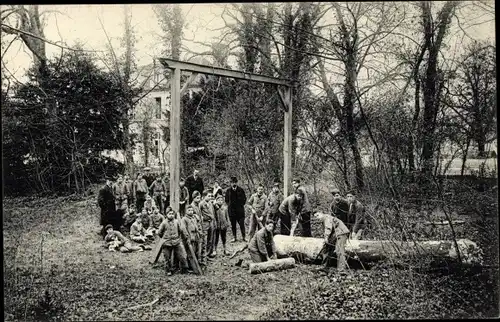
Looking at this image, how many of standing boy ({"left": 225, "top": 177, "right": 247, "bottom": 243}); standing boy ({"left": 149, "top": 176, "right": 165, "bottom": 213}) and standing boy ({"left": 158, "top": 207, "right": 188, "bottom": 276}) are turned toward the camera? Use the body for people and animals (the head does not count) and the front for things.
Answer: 3

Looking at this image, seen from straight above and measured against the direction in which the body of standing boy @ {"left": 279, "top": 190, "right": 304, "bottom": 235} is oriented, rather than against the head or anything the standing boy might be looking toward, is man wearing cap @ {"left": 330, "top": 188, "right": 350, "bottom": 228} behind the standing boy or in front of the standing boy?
in front

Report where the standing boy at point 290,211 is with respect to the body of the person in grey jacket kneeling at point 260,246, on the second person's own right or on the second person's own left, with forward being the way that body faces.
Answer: on the second person's own left

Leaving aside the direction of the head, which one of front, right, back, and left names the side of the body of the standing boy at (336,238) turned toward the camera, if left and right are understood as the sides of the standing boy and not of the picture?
left

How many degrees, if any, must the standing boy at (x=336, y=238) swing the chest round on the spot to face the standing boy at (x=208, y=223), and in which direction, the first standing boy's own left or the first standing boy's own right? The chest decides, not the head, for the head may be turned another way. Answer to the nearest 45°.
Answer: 0° — they already face them

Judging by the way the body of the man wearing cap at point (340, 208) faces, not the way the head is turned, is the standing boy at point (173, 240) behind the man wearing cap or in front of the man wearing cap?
in front

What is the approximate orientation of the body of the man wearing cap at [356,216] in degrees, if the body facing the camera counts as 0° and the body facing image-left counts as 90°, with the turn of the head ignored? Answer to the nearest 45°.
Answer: approximately 45°

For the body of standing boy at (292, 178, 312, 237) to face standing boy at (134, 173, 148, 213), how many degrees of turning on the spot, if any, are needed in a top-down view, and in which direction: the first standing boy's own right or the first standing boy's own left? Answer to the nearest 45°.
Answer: approximately 45° to the first standing boy's own right

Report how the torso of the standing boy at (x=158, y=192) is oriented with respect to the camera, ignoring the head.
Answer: toward the camera

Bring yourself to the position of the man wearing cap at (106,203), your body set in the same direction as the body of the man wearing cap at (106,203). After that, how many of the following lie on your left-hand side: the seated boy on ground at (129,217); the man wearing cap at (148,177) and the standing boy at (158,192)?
3

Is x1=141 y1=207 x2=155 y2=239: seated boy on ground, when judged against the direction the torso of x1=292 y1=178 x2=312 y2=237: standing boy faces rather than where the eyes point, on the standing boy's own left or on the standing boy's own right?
on the standing boy's own right

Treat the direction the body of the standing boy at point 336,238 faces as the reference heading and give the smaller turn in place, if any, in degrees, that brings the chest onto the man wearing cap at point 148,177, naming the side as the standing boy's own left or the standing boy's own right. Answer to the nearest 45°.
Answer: approximately 45° to the standing boy's own right

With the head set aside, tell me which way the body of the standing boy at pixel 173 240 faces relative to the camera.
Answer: toward the camera

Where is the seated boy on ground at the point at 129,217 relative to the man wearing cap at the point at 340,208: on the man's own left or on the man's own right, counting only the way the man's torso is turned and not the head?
on the man's own right

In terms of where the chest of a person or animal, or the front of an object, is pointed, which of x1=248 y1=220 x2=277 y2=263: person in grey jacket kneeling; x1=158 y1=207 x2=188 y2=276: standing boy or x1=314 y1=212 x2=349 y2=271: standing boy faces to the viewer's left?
x1=314 y1=212 x2=349 y2=271: standing boy

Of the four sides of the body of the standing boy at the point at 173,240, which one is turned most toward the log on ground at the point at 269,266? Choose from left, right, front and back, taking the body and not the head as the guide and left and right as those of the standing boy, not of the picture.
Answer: left

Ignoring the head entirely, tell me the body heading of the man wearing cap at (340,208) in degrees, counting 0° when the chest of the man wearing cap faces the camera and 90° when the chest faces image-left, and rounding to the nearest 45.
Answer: approximately 45°
